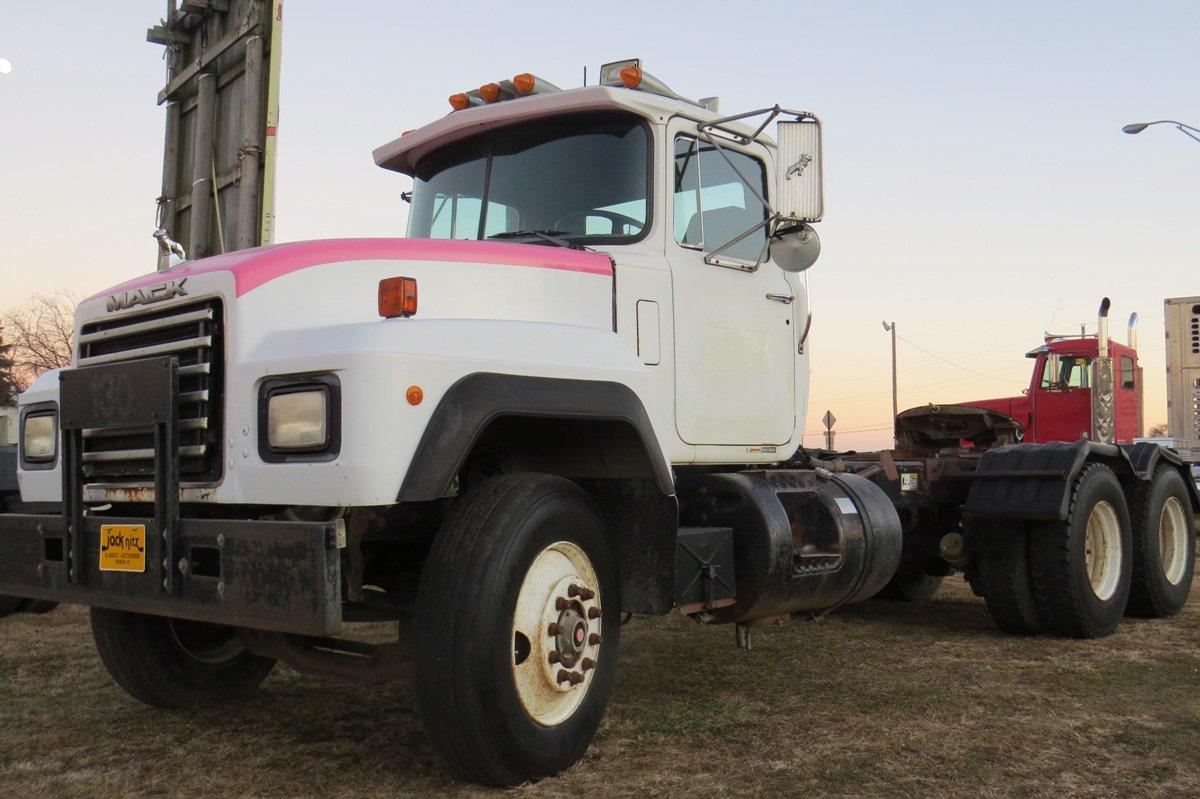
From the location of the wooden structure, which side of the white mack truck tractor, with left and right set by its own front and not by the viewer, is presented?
right

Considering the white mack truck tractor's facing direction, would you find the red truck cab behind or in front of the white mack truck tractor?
behind

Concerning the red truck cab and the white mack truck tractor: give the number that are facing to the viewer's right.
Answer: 0

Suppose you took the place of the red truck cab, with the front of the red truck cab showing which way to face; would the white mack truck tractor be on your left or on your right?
on your left

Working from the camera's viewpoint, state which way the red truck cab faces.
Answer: facing away from the viewer and to the left of the viewer

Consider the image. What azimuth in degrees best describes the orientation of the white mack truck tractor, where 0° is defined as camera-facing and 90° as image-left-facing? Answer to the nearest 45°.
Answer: approximately 45°
